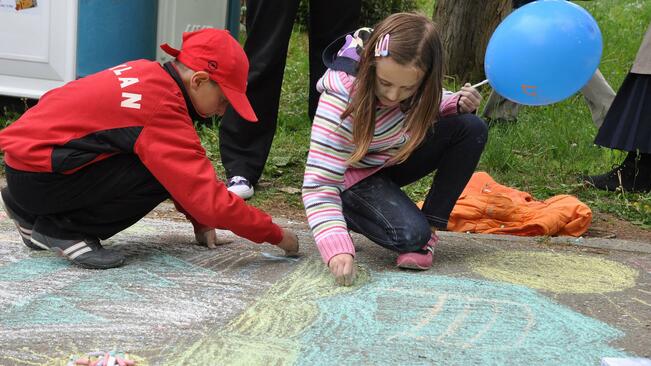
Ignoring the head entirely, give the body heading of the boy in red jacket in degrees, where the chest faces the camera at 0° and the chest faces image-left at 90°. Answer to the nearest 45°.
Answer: approximately 270°

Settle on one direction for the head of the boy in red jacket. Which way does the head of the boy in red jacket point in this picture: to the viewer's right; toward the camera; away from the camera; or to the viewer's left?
to the viewer's right

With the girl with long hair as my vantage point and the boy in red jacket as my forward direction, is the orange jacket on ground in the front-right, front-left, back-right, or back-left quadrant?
back-right

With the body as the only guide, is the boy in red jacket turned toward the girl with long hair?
yes

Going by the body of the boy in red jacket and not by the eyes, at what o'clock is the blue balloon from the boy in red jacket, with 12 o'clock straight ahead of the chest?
The blue balloon is roughly at 12 o'clock from the boy in red jacket.

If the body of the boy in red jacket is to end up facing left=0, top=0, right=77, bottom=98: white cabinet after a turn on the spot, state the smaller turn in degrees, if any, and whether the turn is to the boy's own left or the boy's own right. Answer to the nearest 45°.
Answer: approximately 90° to the boy's own left

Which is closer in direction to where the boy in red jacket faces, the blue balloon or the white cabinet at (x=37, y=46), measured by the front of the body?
the blue balloon

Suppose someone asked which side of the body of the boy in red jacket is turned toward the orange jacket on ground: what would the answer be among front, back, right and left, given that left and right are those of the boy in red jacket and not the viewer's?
front
